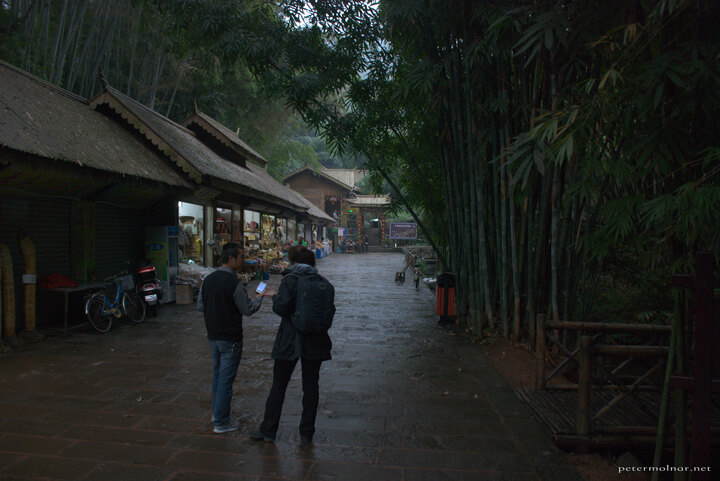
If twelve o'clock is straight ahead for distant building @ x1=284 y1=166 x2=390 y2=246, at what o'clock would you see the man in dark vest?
The man in dark vest is roughly at 12 o'clock from the distant building.

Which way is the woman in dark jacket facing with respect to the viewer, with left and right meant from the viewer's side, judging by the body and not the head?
facing away from the viewer and to the left of the viewer

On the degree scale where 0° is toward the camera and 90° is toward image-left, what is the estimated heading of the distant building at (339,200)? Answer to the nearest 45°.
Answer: approximately 0°

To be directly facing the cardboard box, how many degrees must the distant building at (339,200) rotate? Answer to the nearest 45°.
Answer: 0° — it already faces it

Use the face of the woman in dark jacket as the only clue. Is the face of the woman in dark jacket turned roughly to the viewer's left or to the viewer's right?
to the viewer's left

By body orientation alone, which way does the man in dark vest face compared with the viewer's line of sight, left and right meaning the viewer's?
facing away from the viewer and to the right of the viewer

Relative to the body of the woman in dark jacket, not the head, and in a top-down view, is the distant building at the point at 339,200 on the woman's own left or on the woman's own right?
on the woman's own right

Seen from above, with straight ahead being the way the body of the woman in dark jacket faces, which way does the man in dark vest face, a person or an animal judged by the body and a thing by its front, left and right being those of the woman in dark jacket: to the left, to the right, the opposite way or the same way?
to the right

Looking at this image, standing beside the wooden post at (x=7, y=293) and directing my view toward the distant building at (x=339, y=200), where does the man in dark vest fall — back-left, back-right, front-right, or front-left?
back-right
